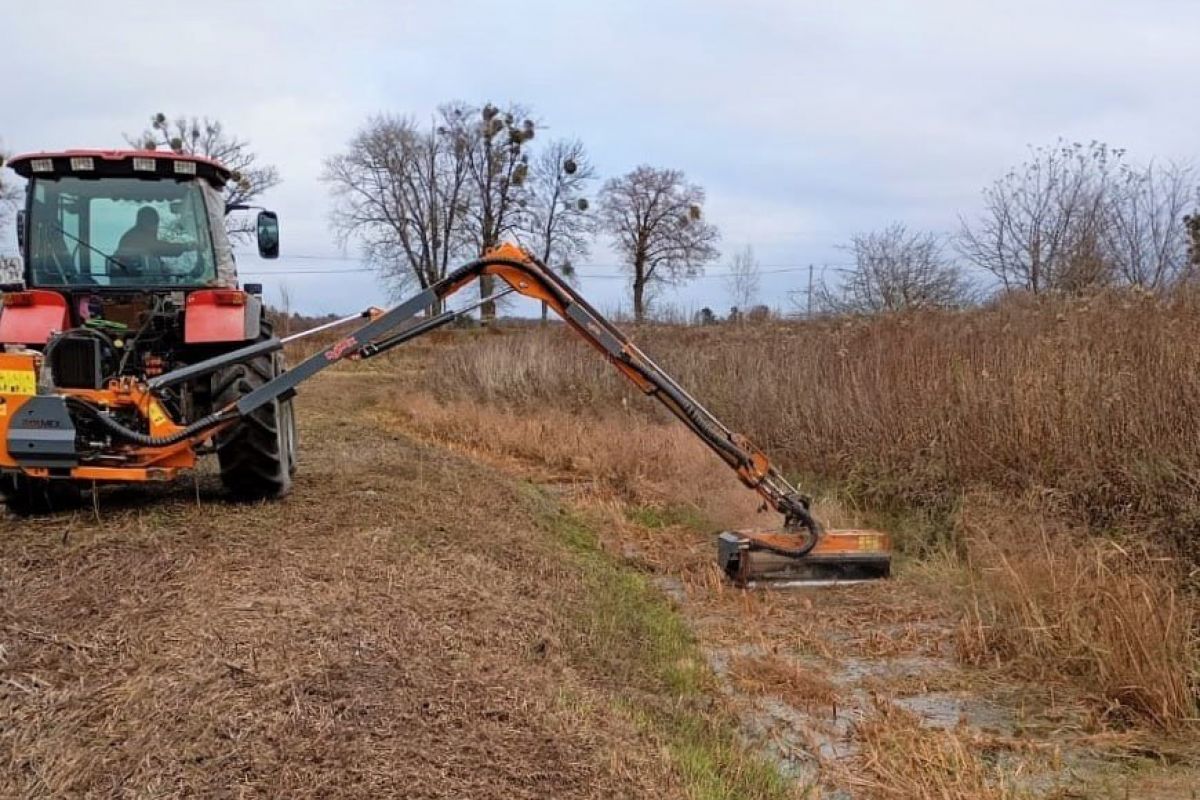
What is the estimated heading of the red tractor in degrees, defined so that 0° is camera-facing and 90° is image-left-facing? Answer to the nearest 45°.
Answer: approximately 180°
